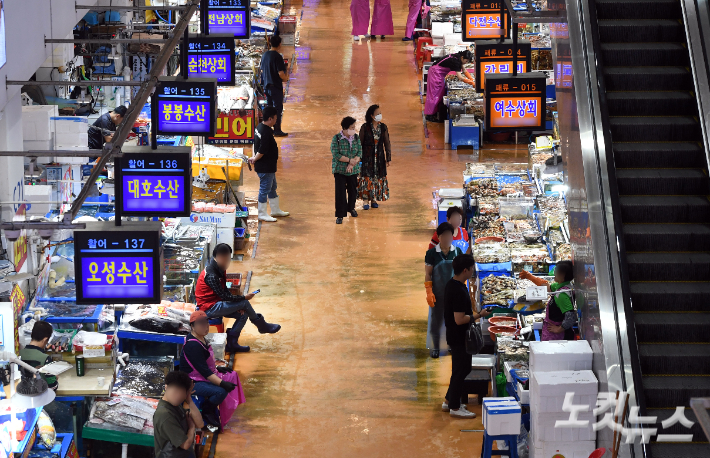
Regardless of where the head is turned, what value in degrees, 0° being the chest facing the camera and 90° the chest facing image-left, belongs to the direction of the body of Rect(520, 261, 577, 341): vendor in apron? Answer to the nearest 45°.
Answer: approximately 90°

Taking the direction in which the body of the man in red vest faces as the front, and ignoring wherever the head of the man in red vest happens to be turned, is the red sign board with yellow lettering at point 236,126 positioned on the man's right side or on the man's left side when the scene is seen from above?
on the man's left side

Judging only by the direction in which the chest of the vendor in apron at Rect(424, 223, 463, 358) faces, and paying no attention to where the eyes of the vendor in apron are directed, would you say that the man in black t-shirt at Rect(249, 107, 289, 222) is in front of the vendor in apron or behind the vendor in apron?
behind

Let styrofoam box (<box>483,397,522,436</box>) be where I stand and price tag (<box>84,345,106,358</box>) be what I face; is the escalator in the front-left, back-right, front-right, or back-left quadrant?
back-right
